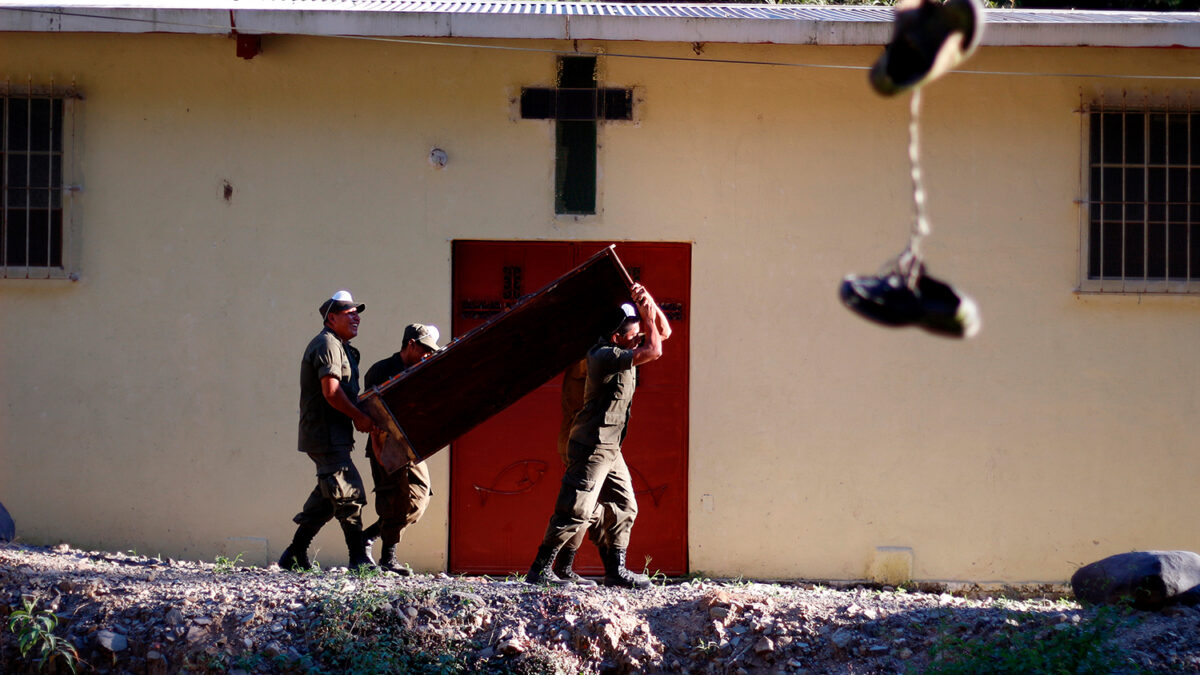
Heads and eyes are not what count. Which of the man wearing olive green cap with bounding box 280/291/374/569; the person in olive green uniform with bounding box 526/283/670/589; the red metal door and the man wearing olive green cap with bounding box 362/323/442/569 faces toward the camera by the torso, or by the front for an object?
the red metal door

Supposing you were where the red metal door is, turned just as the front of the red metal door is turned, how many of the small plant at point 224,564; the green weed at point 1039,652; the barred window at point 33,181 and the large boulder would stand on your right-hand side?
2

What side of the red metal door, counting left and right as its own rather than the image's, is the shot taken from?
front

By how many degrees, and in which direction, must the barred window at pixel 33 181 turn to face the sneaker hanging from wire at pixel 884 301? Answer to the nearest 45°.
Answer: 0° — it already faces it

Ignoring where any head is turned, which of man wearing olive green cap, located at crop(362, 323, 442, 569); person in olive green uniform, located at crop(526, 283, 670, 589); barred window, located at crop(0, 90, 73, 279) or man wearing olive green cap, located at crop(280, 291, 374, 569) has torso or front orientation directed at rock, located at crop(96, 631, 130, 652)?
the barred window

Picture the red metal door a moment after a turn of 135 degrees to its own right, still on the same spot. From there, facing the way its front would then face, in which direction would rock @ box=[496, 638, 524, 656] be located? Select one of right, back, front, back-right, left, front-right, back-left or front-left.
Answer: back-left

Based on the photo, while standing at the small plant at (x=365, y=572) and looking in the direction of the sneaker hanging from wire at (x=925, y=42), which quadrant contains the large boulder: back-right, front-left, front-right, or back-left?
front-left

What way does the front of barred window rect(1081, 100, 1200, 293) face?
toward the camera

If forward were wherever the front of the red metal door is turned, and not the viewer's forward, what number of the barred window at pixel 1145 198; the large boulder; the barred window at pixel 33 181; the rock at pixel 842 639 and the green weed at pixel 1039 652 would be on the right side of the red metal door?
1
